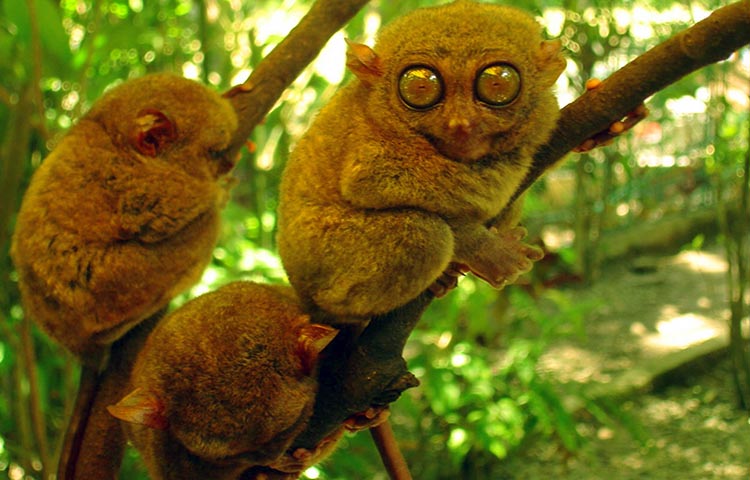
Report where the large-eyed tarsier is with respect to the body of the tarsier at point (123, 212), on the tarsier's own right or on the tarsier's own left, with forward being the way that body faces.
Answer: on the tarsier's own right

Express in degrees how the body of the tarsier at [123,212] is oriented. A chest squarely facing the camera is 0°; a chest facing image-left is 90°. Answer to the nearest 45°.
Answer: approximately 270°

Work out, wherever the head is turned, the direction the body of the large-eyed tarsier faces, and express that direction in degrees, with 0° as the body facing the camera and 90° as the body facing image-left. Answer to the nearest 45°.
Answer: approximately 315°

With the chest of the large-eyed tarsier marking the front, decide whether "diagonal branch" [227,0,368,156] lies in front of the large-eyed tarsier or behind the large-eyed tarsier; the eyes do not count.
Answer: behind

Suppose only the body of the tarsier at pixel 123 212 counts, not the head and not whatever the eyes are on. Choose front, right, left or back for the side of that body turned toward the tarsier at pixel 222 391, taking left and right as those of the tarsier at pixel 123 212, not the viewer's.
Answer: right

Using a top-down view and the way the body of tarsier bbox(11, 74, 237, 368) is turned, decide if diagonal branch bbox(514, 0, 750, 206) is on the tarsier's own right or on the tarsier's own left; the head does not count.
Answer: on the tarsier's own right
